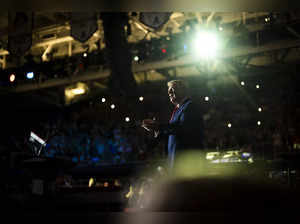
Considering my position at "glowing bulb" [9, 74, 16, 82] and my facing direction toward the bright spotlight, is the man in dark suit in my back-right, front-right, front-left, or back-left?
front-right

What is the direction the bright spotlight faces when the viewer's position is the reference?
facing the viewer

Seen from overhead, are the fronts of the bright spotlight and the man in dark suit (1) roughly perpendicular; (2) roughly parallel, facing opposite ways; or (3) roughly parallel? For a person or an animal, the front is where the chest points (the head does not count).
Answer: roughly perpendicular

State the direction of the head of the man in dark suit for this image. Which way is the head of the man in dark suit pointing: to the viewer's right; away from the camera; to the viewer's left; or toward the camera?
to the viewer's left

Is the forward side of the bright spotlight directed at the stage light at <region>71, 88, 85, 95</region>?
no

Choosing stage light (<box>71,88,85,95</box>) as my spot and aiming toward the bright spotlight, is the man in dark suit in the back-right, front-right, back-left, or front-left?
front-right

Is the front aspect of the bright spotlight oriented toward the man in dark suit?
yes

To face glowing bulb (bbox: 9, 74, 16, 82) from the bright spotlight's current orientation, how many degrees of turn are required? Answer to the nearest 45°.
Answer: approximately 90° to its right

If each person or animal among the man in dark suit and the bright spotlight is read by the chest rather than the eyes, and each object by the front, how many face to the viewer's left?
1

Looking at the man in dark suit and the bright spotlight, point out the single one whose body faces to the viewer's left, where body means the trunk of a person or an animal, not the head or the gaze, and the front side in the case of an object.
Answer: the man in dark suit

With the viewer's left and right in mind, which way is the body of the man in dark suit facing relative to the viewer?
facing to the left of the viewer

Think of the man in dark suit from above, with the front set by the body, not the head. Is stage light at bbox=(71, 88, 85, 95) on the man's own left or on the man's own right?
on the man's own right

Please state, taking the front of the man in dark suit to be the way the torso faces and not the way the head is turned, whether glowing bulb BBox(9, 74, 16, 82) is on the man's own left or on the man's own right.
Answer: on the man's own right

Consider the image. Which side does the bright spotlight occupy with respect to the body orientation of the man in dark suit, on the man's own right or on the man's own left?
on the man's own right
